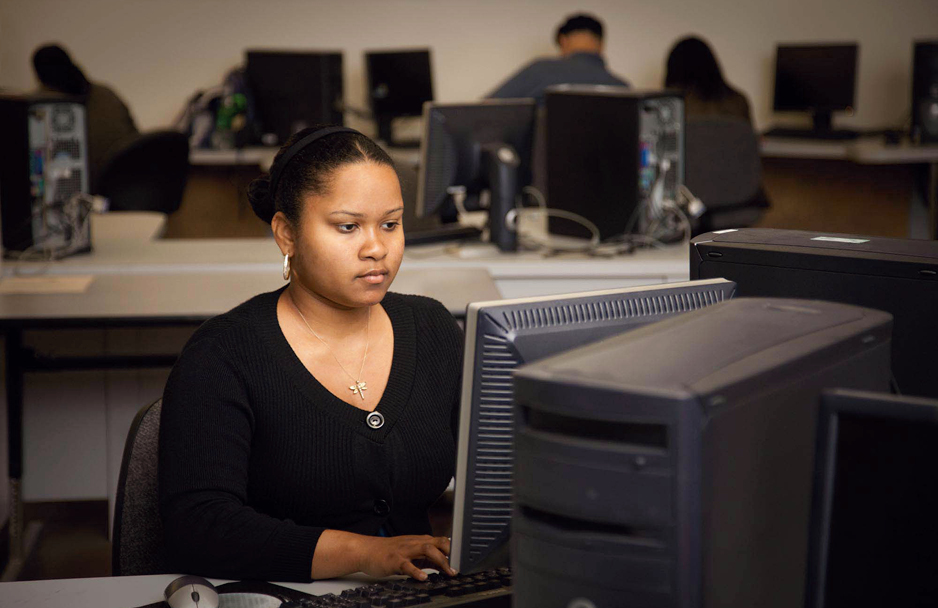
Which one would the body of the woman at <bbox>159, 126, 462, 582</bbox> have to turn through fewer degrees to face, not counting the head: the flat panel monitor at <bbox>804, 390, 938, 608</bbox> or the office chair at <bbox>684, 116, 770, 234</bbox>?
the flat panel monitor

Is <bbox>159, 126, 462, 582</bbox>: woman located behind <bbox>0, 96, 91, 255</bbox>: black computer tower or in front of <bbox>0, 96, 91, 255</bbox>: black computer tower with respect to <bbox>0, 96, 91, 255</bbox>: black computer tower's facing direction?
behind

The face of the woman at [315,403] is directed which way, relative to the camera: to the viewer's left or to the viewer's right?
to the viewer's right

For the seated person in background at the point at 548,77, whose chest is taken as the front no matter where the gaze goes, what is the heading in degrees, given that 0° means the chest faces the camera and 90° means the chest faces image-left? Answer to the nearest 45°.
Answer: approximately 180°

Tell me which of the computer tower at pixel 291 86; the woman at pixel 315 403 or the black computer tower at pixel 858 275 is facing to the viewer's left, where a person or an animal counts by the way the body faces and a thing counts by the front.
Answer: the black computer tower

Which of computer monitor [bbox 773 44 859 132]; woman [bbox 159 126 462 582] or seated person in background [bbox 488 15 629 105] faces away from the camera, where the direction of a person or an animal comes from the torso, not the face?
the seated person in background

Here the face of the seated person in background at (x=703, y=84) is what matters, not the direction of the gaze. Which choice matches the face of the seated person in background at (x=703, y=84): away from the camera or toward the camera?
away from the camera

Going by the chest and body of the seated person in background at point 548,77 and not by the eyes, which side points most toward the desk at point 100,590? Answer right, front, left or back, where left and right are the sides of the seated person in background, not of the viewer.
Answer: back
